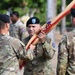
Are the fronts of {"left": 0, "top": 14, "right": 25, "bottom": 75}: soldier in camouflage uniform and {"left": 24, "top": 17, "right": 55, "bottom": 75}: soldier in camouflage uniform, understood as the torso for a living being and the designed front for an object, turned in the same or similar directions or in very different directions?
very different directions

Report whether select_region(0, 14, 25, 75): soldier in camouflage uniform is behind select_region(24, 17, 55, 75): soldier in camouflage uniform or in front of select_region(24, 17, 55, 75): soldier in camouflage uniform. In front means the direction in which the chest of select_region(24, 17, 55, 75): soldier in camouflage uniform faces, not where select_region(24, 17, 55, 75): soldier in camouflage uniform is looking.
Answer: in front

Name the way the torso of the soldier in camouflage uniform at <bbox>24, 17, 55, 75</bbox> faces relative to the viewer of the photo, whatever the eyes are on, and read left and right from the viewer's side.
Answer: facing the viewer and to the left of the viewer

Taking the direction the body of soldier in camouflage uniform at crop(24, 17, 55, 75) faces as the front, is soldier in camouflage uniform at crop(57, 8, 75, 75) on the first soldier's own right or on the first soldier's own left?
on the first soldier's own left

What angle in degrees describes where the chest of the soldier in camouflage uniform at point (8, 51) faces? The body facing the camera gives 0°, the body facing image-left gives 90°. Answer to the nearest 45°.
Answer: approximately 225°

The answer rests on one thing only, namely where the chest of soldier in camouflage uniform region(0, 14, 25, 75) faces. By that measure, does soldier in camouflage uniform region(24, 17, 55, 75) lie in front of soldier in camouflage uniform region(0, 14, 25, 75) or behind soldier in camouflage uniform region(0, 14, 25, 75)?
in front
